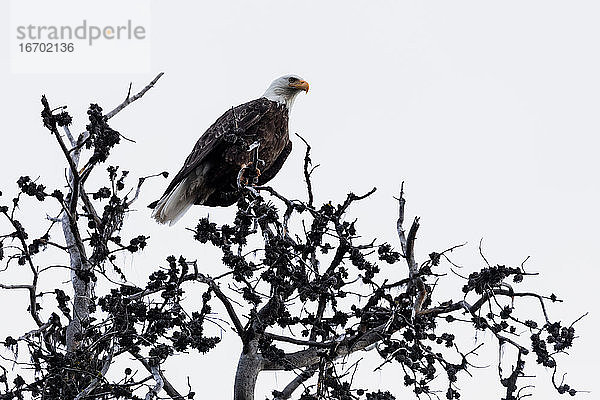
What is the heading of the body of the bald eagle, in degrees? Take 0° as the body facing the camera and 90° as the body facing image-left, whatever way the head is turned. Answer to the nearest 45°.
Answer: approximately 270°
